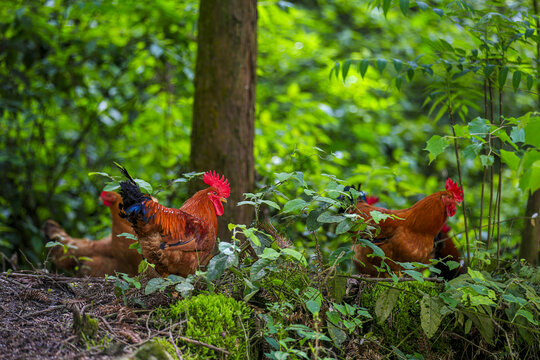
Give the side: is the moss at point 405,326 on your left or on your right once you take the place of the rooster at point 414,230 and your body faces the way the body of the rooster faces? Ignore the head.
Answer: on your right

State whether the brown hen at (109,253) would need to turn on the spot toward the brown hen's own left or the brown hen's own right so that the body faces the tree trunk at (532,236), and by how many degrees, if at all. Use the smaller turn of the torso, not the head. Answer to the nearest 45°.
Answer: approximately 45° to the brown hen's own right

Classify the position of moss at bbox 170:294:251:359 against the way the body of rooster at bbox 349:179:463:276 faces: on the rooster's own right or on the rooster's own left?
on the rooster's own right

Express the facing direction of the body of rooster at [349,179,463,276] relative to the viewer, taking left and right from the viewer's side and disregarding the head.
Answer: facing to the right of the viewer

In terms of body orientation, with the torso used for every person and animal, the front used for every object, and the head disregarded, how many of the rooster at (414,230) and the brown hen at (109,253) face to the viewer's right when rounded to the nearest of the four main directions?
2

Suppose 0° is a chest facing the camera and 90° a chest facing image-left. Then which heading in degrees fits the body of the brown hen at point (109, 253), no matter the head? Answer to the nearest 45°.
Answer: approximately 270°

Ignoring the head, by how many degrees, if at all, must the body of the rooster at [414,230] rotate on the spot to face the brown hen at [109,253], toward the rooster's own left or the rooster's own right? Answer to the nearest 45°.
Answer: approximately 180°

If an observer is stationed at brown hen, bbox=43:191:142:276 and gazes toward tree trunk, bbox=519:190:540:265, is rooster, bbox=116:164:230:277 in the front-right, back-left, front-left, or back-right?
front-right

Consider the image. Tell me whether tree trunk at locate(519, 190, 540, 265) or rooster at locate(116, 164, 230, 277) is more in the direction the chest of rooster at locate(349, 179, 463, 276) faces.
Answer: the tree trunk

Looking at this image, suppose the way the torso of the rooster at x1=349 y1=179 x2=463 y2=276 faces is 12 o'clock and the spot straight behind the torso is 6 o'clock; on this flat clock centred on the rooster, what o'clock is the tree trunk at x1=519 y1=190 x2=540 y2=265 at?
The tree trunk is roughly at 11 o'clock from the rooster.

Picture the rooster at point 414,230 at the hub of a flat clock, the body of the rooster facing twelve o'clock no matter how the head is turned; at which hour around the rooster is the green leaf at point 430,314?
The green leaf is roughly at 3 o'clock from the rooster.

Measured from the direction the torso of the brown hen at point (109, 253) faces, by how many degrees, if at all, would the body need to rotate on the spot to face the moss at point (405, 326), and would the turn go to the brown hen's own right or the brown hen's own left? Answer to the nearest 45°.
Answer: approximately 45° to the brown hen's own right
